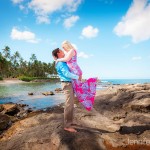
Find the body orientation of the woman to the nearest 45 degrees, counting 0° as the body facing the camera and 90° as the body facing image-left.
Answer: approximately 90°

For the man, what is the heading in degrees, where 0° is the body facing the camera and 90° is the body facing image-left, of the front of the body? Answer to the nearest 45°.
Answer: approximately 270°
